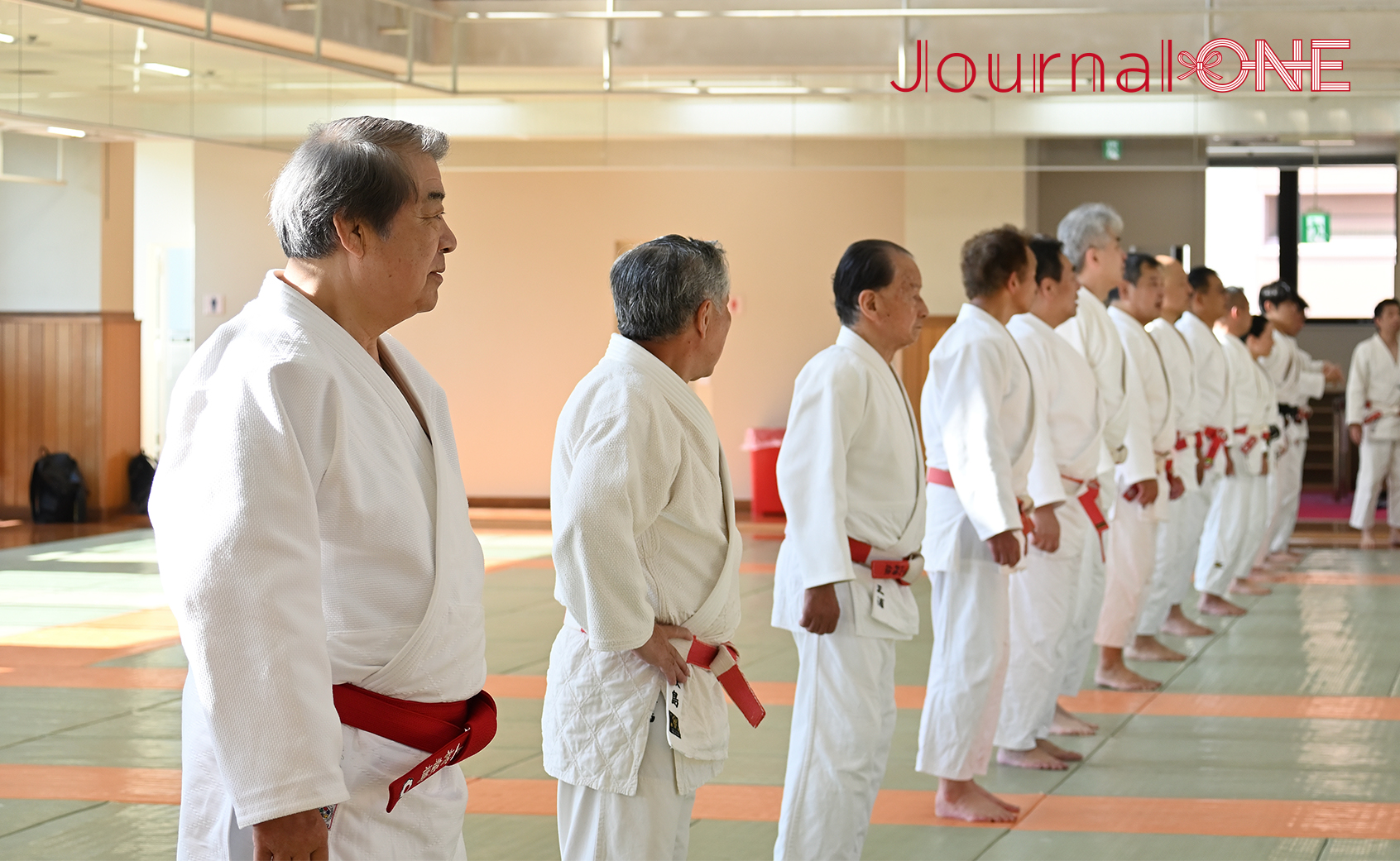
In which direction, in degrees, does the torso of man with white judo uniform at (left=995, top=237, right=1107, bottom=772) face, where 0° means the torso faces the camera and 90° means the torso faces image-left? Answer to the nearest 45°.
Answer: approximately 270°

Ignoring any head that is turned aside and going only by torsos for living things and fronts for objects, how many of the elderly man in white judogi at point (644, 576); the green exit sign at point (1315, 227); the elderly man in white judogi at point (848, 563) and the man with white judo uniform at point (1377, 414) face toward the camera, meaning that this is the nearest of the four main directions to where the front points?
2

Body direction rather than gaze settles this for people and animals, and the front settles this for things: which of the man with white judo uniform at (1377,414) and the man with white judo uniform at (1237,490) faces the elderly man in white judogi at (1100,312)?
the man with white judo uniform at (1377,414)

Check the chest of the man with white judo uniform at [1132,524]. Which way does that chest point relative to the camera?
to the viewer's right

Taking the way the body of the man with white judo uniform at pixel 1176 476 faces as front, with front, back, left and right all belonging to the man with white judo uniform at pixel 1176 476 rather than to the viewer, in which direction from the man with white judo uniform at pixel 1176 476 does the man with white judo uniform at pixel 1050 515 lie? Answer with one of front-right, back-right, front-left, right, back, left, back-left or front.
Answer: right

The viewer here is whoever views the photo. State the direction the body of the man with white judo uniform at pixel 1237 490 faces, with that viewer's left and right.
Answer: facing to the right of the viewer

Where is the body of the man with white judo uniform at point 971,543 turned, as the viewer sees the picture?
to the viewer's right

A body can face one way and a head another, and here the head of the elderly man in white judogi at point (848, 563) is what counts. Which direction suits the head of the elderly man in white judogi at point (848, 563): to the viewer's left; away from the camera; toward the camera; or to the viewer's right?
to the viewer's right

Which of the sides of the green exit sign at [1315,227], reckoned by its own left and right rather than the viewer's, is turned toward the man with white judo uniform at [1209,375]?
front

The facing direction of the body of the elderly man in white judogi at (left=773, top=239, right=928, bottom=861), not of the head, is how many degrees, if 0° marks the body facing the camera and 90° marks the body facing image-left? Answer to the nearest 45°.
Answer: approximately 270°

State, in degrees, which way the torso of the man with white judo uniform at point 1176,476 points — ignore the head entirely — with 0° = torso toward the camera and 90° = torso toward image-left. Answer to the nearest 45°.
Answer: approximately 270°

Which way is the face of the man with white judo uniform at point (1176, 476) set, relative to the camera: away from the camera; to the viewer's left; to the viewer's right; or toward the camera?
to the viewer's right

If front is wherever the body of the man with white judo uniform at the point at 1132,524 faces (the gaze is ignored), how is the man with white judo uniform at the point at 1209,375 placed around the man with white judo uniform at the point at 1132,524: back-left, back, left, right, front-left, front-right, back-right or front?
left

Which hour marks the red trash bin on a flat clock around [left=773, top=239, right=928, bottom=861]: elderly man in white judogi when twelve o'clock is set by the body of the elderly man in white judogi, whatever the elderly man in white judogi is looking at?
The red trash bin is roughly at 9 o'clock from the elderly man in white judogi.
